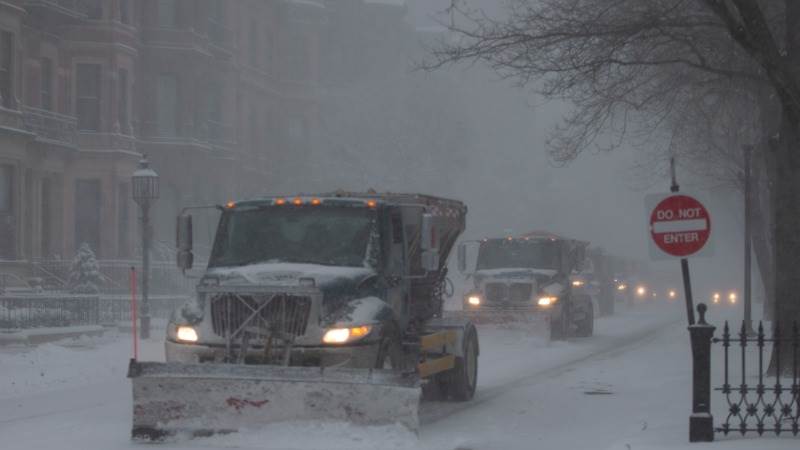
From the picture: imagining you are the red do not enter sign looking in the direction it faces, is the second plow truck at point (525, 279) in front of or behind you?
behind

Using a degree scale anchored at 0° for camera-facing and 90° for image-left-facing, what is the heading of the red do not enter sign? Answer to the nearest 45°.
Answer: approximately 0°

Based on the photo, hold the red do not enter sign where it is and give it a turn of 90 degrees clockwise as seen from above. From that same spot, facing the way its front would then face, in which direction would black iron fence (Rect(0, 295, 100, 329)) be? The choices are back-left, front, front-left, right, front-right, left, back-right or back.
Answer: front-right

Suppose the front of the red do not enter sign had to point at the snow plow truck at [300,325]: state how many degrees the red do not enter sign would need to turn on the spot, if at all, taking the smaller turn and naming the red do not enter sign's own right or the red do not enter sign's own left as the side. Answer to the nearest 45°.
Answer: approximately 90° to the red do not enter sign's own right
